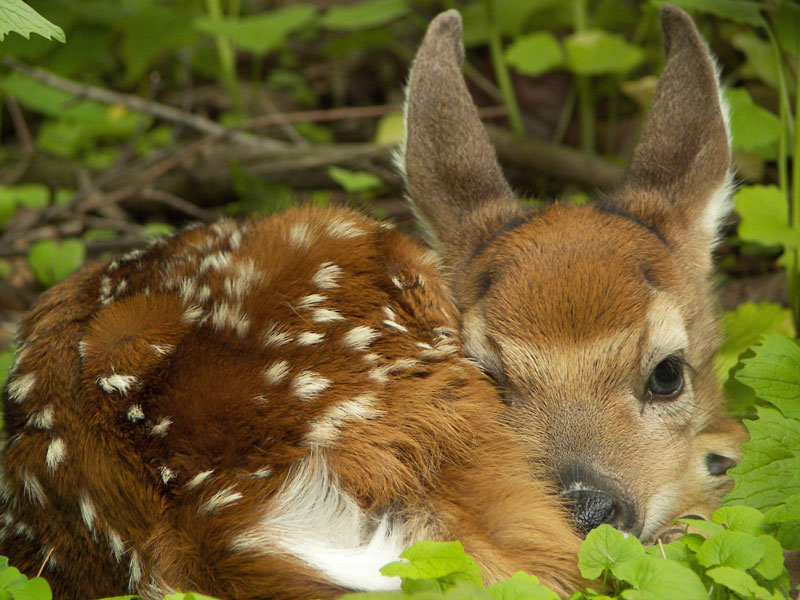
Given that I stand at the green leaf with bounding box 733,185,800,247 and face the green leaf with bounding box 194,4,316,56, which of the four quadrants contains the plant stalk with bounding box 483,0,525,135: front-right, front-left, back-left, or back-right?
front-right

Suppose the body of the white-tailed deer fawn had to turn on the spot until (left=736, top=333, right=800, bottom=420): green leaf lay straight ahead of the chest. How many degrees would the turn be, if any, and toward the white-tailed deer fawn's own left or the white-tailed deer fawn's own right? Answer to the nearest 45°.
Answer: approximately 45° to the white-tailed deer fawn's own left

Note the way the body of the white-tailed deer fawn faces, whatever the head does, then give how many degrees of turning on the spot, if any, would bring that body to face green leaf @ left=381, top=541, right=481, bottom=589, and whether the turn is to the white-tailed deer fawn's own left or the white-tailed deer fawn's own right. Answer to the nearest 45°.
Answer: approximately 45° to the white-tailed deer fawn's own right

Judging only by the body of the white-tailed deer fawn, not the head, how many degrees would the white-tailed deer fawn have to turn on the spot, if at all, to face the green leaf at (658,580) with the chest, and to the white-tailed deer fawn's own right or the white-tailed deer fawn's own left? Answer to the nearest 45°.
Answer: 0° — it already faces it

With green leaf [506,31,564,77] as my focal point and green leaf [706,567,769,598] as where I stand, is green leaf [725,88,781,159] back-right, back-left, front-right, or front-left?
front-right

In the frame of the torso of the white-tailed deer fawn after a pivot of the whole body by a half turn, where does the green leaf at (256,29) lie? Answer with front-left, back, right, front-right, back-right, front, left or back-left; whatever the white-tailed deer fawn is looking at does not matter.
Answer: front-right

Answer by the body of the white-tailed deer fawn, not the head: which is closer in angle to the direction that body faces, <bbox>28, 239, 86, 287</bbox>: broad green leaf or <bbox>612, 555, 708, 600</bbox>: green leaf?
the green leaf

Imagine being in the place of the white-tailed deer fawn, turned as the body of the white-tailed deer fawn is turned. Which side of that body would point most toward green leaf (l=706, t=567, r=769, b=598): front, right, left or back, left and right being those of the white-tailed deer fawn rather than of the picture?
front

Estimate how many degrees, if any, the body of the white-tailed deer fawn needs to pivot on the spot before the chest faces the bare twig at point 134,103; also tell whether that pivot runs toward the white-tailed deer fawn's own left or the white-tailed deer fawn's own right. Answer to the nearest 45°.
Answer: approximately 135° to the white-tailed deer fawn's own left

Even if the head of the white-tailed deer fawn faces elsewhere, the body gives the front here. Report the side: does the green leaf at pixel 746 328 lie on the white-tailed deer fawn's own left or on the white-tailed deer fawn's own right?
on the white-tailed deer fawn's own left

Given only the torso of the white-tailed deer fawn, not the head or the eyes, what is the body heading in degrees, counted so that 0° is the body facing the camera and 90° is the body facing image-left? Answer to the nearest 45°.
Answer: approximately 315°

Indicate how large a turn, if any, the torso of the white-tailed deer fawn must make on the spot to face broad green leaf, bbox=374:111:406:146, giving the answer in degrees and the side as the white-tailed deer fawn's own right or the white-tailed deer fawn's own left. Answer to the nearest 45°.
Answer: approximately 135° to the white-tailed deer fawn's own left

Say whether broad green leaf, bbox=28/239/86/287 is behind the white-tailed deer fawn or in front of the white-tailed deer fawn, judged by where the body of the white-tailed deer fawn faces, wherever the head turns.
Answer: behind

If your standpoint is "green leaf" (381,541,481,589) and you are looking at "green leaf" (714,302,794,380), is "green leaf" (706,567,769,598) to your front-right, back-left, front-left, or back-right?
front-right

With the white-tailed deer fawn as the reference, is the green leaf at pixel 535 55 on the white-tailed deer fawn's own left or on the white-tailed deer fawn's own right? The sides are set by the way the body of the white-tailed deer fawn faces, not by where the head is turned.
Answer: on the white-tailed deer fawn's own left

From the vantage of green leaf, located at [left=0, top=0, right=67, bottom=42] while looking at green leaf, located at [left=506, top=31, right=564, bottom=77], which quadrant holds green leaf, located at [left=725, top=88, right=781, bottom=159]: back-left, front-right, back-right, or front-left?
front-right

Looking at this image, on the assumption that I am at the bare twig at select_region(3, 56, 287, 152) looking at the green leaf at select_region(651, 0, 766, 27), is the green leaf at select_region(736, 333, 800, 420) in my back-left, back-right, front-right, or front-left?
front-right

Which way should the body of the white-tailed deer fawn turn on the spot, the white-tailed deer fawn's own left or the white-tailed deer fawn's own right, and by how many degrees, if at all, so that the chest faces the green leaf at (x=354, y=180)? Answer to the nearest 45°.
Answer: approximately 135° to the white-tailed deer fawn's own left

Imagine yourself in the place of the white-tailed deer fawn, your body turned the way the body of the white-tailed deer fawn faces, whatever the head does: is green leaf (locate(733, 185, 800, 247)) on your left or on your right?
on your left
